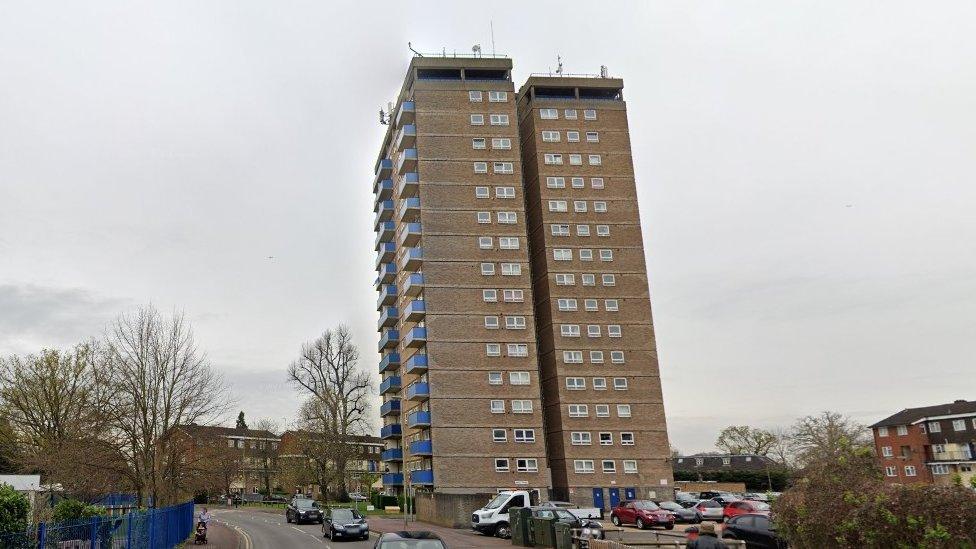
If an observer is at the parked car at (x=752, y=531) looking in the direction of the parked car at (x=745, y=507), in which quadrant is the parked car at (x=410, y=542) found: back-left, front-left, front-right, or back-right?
back-left

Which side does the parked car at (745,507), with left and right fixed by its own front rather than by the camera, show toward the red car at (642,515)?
right

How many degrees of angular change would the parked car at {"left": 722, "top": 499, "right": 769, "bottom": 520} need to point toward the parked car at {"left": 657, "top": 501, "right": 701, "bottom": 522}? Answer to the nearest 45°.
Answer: approximately 90° to its right

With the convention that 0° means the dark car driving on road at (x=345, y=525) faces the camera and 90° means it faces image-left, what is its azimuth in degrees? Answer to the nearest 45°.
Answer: approximately 315°

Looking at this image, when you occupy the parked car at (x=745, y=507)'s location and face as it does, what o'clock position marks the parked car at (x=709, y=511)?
the parked car at (x=709, y=511) is roughly at 4 o'clock from the parked car at (x=745, y=507).

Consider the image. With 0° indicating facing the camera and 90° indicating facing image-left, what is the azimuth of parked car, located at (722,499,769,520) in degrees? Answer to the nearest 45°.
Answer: approximately 45°

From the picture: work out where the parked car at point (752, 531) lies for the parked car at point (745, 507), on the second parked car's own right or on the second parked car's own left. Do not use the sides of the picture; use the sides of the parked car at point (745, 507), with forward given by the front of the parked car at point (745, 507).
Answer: on the second parked car's own left
